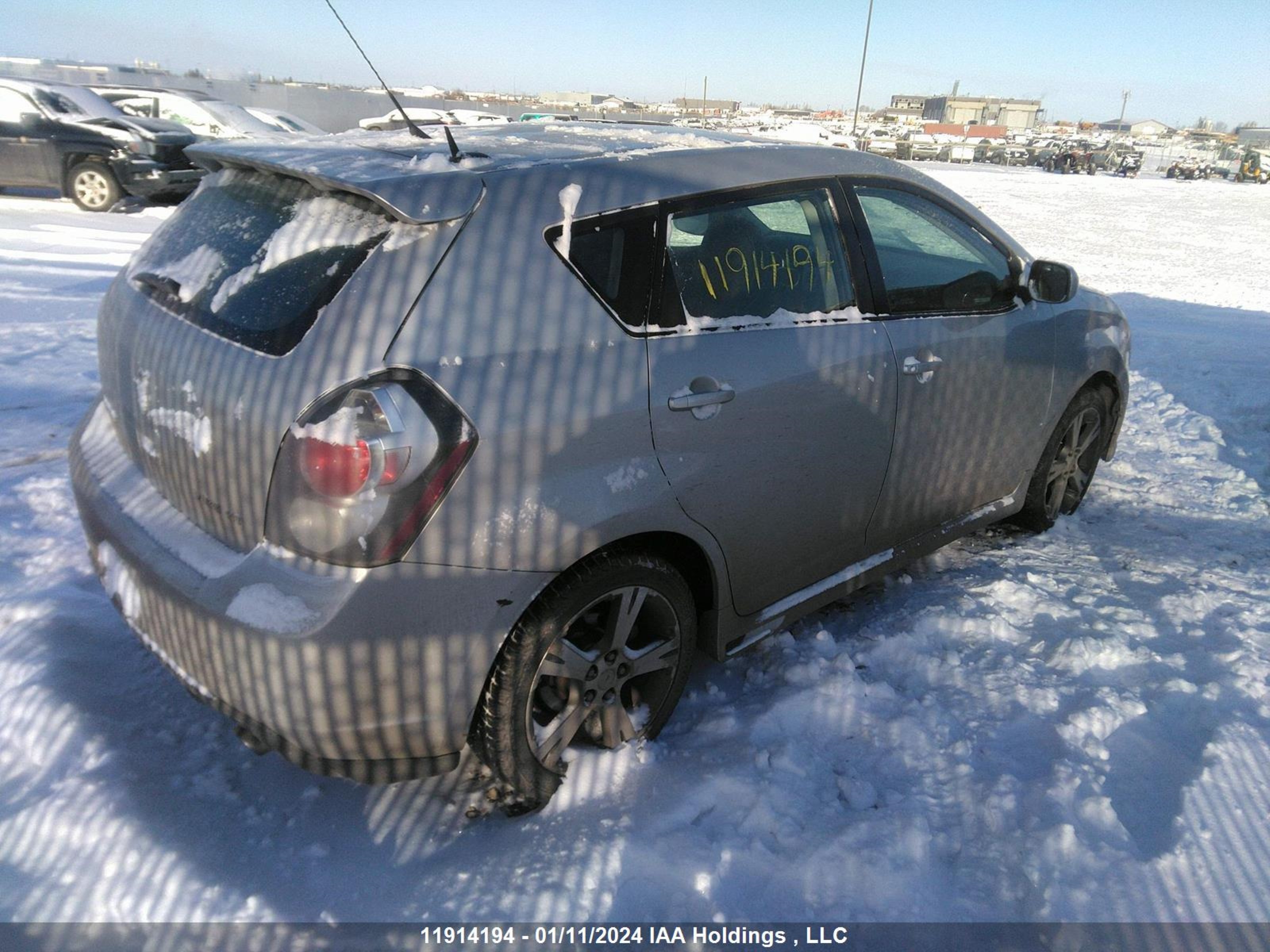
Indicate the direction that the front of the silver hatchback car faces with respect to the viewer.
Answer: facing away from the viewer and to the right of the viewer

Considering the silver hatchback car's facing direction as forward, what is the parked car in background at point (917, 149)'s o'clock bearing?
The parked car in background is roughly at 11 o'clock from the silver hatchback car.

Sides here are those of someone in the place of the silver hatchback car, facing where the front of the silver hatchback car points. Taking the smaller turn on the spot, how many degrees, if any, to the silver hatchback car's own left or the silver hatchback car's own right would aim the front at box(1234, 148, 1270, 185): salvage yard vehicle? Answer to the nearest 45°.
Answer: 0° — it already faces it

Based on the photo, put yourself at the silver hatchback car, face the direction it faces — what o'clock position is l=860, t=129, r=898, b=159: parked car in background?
The parked car in background is roughly at 11 o'clock from the silver hatchback car.

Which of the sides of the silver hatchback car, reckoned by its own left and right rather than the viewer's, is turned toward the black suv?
left

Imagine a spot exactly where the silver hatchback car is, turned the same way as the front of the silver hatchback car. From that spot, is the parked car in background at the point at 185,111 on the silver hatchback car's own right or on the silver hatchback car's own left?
on the silver hatchback car's own left

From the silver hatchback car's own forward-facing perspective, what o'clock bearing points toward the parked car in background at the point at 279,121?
The parked car in background is roughly at 10 o'clock from the silver hatchback car.
